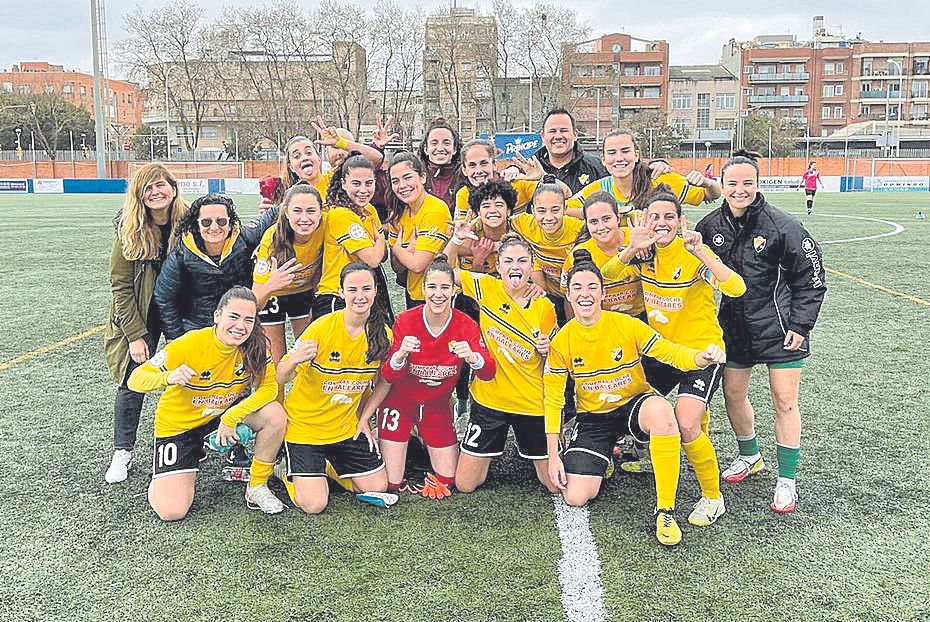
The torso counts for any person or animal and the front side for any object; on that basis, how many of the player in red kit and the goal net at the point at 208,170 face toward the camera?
2

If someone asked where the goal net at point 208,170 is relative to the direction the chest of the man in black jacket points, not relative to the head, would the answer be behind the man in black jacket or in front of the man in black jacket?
behind

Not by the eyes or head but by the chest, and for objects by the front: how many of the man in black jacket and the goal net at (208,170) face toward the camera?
2

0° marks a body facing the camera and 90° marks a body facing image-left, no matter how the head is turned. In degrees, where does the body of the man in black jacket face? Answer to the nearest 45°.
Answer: approximately 0°
